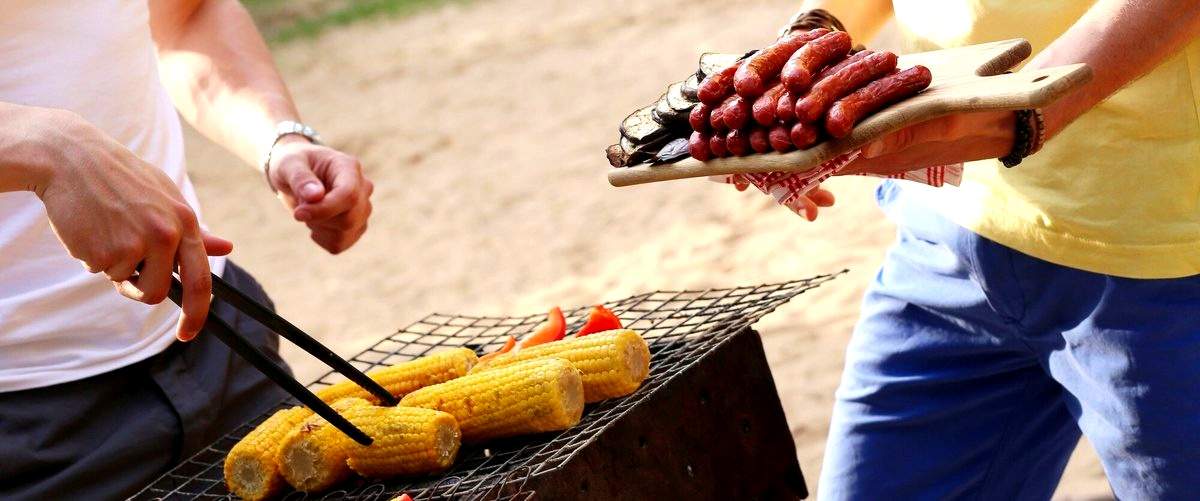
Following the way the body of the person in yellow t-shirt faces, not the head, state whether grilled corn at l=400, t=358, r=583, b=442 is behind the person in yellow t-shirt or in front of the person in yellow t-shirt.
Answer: in front

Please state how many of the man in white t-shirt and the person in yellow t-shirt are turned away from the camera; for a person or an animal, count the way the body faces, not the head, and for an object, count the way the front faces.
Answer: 0

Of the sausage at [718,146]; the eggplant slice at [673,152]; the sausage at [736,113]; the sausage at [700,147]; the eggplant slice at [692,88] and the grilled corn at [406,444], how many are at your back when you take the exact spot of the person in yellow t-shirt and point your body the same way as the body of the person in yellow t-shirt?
0

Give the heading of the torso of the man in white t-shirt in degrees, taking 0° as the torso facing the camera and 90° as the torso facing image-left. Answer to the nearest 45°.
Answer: approximately 315°

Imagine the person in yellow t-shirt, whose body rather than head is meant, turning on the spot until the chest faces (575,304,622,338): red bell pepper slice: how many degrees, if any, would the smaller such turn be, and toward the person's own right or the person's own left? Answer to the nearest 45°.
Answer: approximately 45° to the person's own right

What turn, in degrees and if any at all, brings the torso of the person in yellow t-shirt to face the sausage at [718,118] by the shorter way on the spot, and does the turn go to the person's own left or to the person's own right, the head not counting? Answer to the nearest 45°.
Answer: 0° — they already face it

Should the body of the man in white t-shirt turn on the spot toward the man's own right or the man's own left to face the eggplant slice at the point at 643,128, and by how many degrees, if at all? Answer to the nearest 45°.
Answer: approximately 45° to the man's own left

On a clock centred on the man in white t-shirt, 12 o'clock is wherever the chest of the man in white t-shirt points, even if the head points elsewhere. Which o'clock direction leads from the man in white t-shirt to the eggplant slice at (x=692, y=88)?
The eggplant slice is roughly at 11 o'clock from the man in white t-shirt.

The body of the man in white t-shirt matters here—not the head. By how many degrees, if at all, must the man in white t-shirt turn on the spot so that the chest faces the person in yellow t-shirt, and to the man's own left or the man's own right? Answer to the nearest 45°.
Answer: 0° — they already face them

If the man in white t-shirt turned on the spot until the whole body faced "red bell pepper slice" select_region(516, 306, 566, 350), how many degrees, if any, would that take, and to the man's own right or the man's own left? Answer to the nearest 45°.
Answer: approximately 45° to the man's own left

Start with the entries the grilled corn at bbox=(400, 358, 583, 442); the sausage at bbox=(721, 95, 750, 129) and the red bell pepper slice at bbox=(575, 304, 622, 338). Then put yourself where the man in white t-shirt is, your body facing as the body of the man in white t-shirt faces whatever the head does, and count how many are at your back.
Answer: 0

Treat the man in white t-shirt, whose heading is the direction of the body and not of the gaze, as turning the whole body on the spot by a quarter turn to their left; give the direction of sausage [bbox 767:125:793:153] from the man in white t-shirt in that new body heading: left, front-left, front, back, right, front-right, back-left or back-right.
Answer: right

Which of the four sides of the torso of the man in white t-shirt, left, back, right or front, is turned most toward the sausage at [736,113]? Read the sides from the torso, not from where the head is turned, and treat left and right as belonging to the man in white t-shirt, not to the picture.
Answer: front

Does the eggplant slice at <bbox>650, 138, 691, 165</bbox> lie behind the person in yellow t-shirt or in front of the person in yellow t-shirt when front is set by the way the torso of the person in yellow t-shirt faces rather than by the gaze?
in front

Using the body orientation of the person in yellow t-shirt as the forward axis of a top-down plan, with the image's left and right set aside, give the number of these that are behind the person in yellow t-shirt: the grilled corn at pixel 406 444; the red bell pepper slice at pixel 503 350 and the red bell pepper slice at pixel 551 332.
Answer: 0
